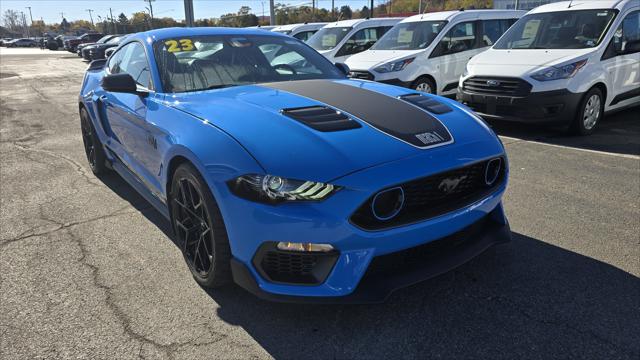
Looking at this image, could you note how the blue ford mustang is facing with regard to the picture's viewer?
facing the viewer and to the right of the viewer

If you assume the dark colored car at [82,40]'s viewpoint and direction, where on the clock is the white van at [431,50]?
The white van is roughly at 10 o'clock from the dark colored car.

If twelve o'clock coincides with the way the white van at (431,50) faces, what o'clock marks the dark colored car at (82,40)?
The dark colored car is roughly at 3 o'clock from the white van.

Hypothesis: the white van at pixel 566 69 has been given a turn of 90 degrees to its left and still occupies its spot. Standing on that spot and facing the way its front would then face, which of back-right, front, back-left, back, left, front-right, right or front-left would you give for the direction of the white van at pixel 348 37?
back

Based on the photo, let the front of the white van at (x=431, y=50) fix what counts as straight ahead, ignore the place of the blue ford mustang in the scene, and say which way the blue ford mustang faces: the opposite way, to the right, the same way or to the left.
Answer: to the left

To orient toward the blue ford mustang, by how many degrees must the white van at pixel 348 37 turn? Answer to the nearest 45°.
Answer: approximately 45° to its left

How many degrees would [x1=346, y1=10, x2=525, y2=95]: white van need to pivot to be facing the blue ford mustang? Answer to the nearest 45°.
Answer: approximately 45° to its left

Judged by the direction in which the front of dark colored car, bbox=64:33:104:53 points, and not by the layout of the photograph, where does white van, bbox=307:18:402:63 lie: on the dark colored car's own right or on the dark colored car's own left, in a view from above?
on the dark colored car's own left

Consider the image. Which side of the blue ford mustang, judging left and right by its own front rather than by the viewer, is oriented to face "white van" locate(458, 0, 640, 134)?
left

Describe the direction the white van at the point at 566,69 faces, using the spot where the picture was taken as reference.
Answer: facing the viewer and to the left of the viewer

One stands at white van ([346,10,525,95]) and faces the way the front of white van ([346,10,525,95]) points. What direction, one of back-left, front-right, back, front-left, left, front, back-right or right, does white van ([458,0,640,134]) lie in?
left
